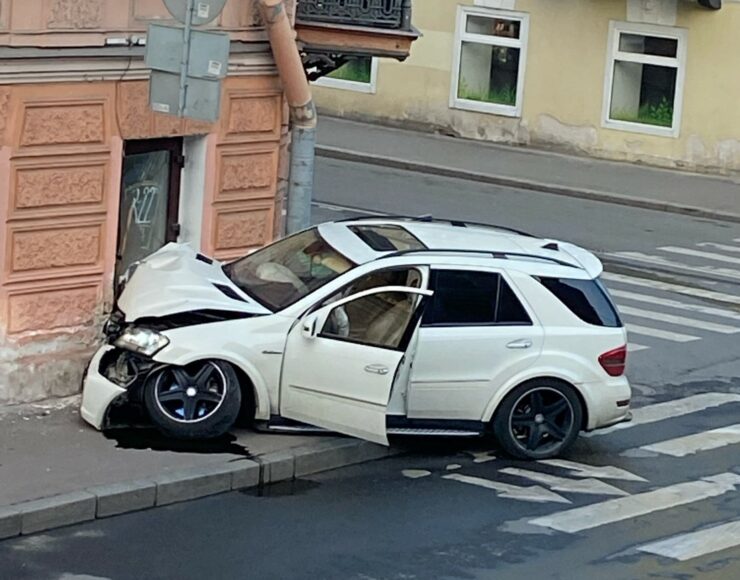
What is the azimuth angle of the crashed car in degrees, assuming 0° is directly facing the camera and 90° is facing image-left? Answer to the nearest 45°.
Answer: approximately 90°

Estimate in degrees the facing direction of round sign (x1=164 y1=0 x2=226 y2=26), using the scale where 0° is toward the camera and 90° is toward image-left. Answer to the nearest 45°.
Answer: approximately 180°

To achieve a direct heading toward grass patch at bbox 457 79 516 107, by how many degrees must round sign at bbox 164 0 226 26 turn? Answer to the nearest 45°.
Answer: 0° — it already faces it

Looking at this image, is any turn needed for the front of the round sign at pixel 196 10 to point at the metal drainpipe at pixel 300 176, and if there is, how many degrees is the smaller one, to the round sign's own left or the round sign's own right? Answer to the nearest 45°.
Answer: approximately 45° to the round sign's own right

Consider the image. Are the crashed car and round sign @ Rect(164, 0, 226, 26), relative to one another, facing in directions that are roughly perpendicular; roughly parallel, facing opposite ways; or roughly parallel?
roughly perpendicular

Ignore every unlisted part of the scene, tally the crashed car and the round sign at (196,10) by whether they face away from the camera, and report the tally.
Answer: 1

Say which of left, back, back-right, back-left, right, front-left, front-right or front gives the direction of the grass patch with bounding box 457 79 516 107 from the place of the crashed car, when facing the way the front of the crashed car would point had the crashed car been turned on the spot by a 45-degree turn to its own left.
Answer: back-right

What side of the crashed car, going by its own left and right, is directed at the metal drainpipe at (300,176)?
right

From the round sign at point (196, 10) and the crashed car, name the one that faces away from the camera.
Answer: the round sign

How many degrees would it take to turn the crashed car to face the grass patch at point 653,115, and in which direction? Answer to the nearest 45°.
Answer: approximately 90° to its right

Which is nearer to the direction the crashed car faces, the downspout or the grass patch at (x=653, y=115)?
the downspout
